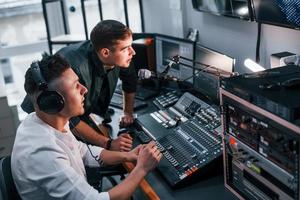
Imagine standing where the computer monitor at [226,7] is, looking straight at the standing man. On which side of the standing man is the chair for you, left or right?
left

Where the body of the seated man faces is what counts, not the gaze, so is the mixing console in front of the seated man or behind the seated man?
in front

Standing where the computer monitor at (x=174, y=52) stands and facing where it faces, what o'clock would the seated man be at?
The seated man is roughly at 11 o'clock from the computer monitor.

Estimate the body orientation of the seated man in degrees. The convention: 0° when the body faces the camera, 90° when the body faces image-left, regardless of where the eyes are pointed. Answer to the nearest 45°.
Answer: approximately 270°

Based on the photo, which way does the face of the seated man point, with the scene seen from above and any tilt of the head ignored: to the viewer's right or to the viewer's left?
to the viewer's right

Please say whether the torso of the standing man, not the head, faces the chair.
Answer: no

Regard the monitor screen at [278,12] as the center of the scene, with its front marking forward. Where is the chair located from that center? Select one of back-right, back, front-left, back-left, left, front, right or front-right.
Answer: front

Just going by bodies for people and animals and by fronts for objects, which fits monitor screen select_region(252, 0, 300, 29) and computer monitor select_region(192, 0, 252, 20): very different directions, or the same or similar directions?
same or similar directions

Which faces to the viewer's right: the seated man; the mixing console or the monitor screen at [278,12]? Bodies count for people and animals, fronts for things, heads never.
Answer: the seated man

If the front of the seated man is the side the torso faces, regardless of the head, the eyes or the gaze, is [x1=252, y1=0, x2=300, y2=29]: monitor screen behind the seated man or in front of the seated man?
in front

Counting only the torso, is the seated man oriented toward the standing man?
no

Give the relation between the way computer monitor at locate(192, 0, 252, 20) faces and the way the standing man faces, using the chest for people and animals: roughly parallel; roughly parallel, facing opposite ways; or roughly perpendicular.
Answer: roughly perpendicular

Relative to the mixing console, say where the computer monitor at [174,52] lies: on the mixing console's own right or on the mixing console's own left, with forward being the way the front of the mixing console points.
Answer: on the mixing console's own right

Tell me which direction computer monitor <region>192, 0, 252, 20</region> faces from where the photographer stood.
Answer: facing the viewer and to the left of the viewer

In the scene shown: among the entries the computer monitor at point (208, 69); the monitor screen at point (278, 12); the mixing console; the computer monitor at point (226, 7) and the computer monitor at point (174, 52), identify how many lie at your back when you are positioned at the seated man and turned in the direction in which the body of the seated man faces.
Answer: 0
